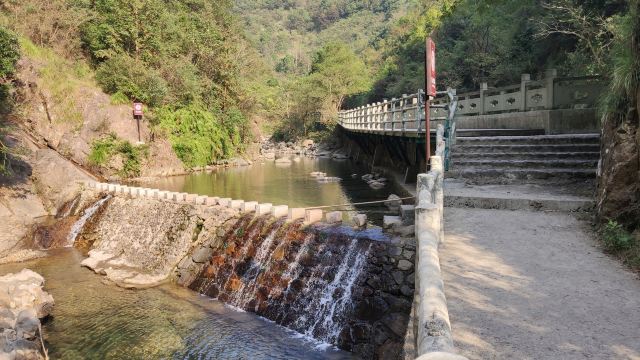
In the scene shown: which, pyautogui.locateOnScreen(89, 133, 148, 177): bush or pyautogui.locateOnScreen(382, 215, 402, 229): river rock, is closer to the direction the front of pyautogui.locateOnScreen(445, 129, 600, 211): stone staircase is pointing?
the river rock

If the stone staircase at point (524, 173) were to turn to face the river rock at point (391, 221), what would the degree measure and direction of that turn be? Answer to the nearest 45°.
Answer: approximately 45° to its right

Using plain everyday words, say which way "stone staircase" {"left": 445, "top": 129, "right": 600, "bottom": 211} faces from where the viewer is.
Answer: facing the viewer

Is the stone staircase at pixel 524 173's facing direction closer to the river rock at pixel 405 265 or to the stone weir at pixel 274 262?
the river rock

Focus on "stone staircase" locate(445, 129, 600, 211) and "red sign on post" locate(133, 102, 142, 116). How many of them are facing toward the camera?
2

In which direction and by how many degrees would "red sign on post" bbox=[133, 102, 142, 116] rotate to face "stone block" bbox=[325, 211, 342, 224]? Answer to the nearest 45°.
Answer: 0° — it already faces it

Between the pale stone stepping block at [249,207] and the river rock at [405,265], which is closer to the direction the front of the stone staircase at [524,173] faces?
the river rock

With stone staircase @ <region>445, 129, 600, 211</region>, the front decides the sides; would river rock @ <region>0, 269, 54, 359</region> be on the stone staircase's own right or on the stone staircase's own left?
on the stone staircase's own right

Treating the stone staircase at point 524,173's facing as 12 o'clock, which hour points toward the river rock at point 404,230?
The river rock is roughly at 1 o'clock from the stone staircase.

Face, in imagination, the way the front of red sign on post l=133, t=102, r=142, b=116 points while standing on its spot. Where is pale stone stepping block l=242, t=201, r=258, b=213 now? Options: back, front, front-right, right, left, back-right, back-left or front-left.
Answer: front

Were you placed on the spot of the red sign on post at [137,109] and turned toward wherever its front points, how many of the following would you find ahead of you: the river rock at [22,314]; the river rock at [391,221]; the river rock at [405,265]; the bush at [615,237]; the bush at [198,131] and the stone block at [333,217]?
5

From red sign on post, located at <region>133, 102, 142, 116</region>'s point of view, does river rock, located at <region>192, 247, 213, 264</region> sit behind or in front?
in front

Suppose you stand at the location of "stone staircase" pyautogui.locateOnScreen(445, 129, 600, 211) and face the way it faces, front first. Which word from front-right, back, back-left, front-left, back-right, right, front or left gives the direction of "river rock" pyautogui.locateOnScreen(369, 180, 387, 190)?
back-right

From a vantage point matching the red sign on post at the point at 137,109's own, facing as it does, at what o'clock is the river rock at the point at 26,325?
The river rock is roughly at 12 o'clock from the red sign on post.

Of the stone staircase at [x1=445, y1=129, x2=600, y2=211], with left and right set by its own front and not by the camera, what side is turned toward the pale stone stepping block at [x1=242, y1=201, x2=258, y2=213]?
right

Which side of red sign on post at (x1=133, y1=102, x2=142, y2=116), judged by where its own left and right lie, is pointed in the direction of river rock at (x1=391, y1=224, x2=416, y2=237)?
front

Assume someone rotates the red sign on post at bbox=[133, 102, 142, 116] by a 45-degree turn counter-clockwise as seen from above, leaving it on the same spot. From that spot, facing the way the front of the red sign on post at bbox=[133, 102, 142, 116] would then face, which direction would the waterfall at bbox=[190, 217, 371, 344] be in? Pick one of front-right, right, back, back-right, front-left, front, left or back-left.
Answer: front-right

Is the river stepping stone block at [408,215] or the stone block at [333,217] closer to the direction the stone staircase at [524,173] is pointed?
the river stepping stone block
